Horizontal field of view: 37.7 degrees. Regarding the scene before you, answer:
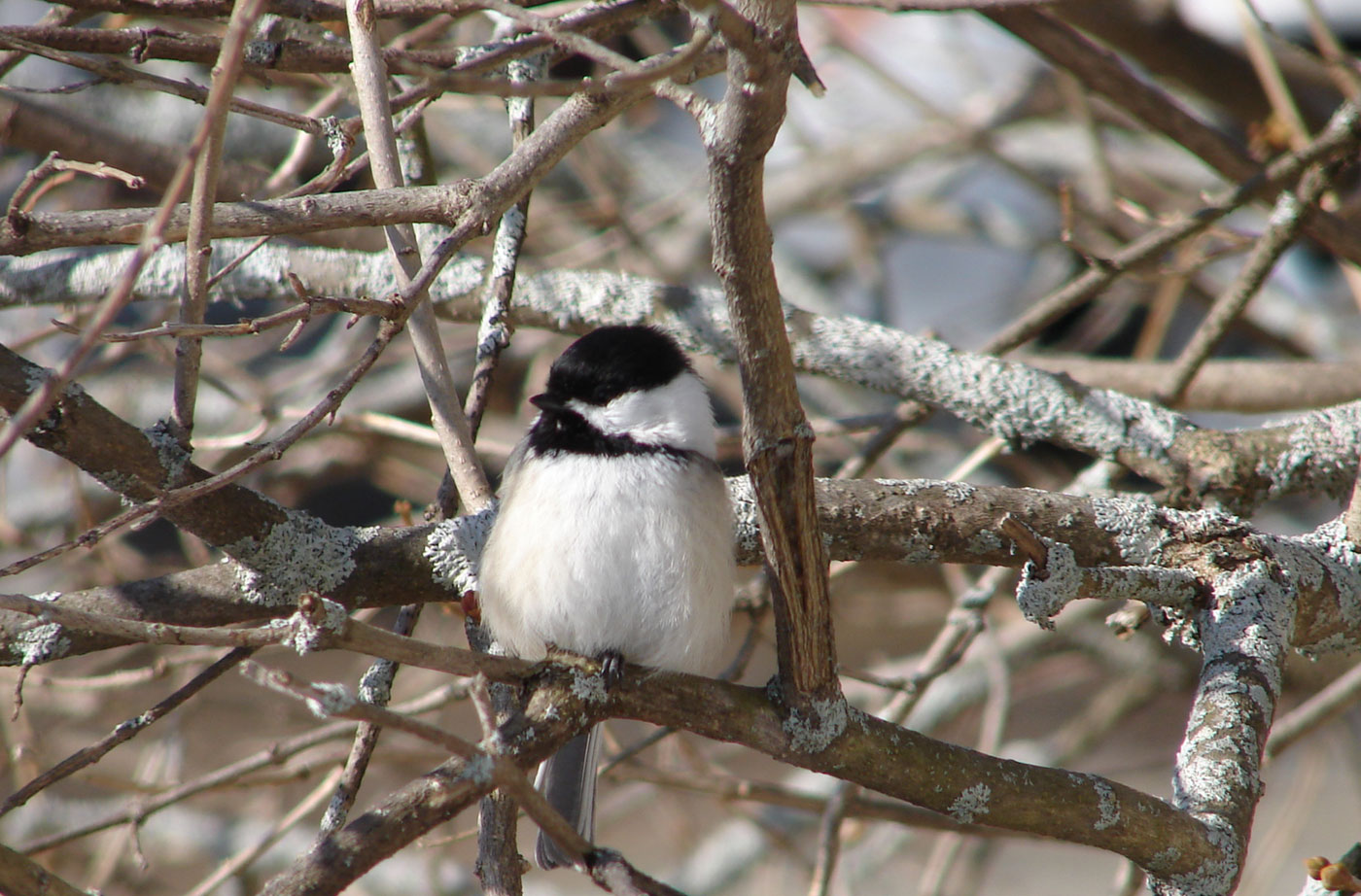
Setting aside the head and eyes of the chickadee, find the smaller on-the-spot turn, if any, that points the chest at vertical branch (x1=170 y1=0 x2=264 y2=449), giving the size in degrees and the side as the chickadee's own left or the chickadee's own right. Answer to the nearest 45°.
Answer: approximately 45° to the chickadee's own right

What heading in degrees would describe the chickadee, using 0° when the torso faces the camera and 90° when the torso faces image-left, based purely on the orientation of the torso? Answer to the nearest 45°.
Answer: approximately 0°

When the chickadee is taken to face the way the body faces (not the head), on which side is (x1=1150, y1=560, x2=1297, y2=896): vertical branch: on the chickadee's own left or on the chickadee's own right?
on the chickadee's own left
